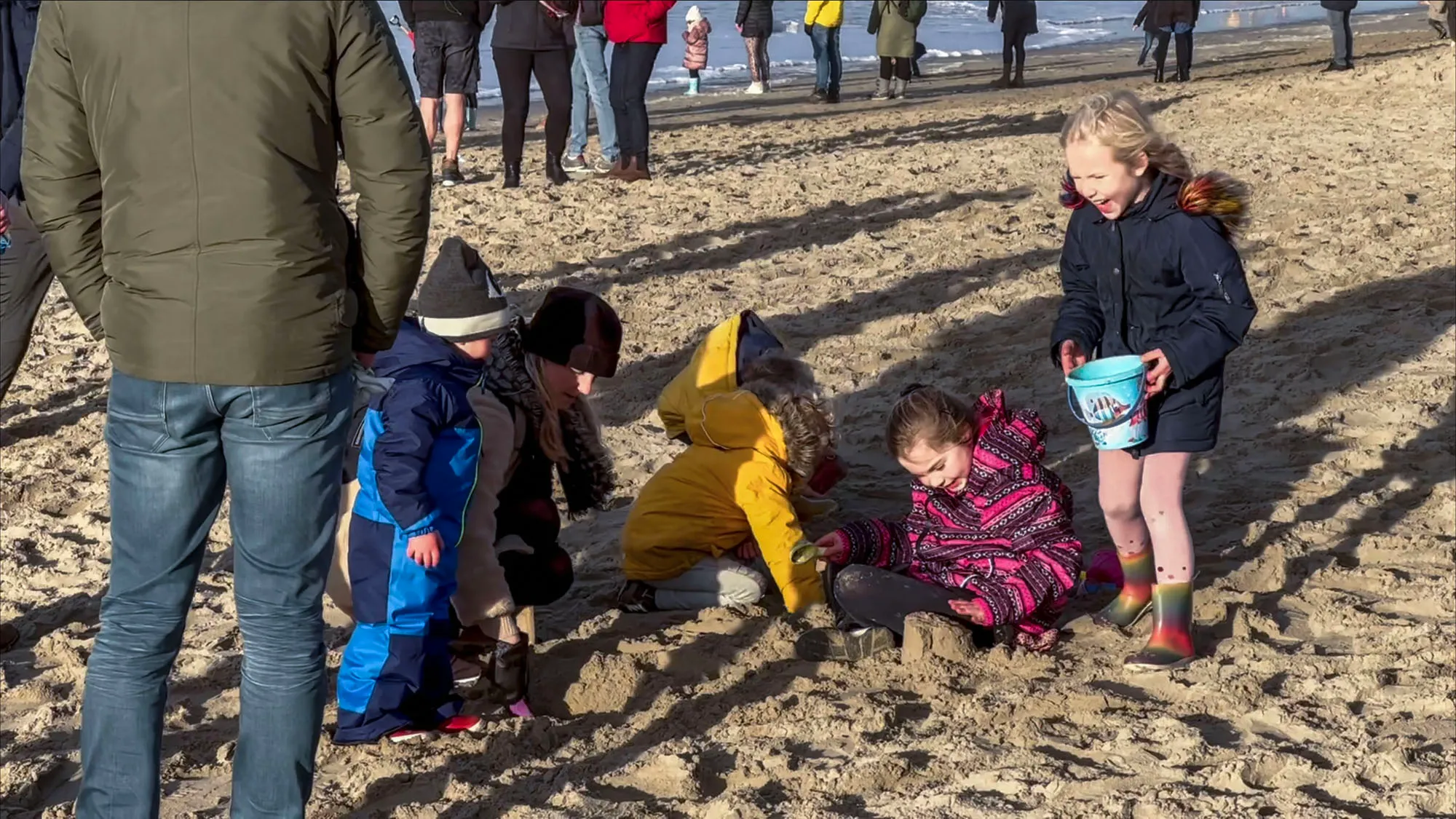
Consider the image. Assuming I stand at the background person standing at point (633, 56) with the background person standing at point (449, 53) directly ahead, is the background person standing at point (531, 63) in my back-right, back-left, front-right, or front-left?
front-left

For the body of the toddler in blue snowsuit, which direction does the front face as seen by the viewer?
to the viewer's right

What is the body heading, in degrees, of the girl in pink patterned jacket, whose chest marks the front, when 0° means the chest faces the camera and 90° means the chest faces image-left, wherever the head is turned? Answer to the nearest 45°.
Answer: approximately 45°

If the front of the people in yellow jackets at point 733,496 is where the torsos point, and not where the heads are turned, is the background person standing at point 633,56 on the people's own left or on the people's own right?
on the people's own left

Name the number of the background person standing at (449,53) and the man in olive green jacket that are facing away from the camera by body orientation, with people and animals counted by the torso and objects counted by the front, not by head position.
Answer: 2

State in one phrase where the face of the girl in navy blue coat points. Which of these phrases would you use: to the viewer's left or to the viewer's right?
to the viewer's left

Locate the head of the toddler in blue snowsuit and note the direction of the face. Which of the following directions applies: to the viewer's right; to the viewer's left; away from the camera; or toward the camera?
to the viewer's right

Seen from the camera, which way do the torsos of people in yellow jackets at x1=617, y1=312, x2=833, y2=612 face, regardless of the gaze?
to the viewer's right

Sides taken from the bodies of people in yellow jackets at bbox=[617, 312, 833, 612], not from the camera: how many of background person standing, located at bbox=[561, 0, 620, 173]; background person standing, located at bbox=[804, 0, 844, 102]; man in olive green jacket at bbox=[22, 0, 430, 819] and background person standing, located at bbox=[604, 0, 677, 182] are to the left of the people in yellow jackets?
3

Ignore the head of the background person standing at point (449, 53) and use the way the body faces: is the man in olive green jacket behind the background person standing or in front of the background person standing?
behind

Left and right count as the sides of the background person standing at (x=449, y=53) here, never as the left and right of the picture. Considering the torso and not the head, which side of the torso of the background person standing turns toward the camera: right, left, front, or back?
back

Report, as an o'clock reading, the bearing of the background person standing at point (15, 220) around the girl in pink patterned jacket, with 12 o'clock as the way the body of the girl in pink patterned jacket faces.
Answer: The background person standing is roughly at 2 o'clock from the girl in pink patterned jacket.

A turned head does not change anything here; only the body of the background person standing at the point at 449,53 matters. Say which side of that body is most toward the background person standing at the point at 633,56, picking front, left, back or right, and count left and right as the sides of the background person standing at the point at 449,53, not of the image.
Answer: right

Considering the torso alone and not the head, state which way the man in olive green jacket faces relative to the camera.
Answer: away from the camera
